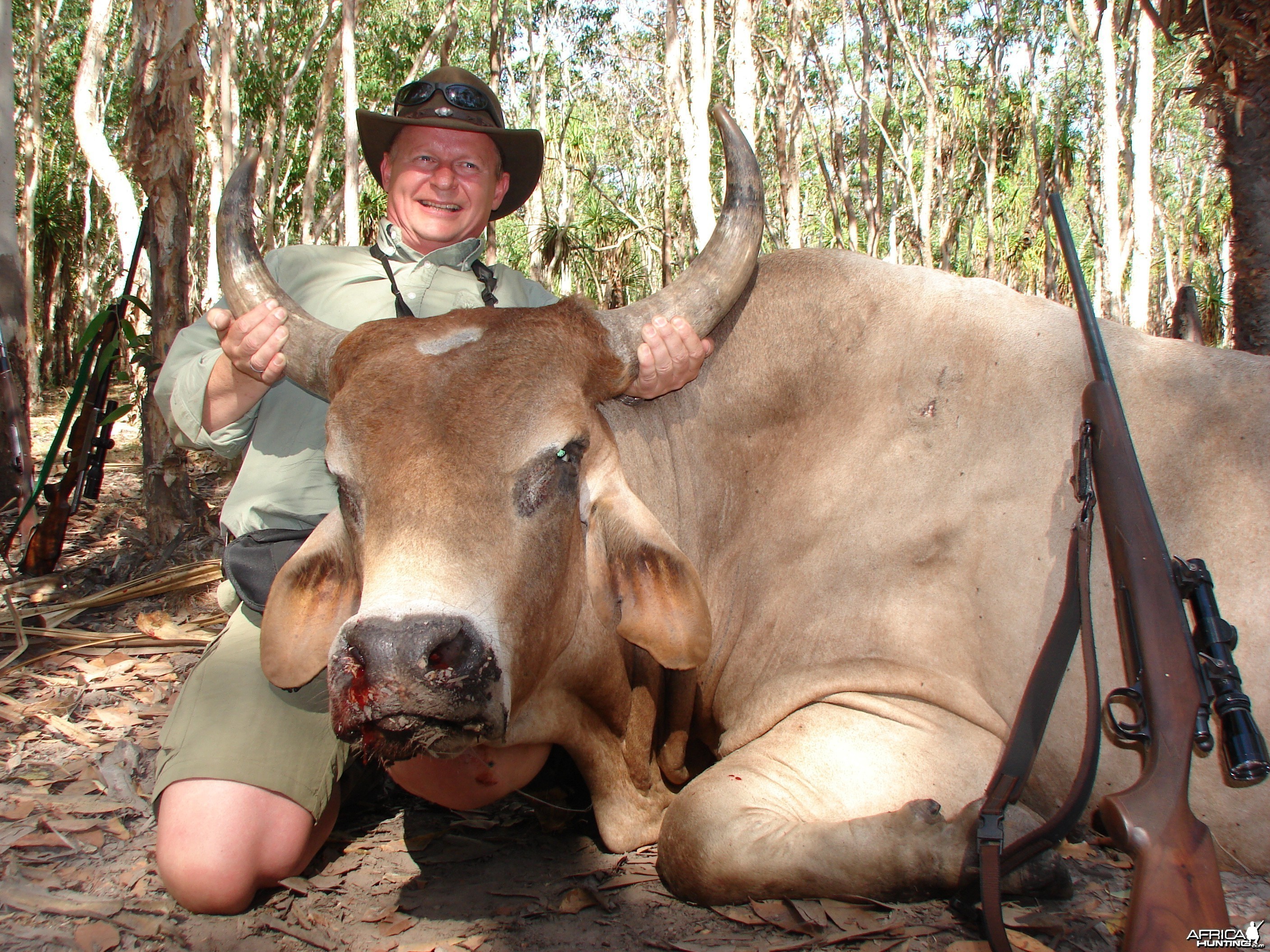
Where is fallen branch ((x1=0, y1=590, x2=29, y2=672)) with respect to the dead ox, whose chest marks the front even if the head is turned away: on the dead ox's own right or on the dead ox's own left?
on the dead ox's own right

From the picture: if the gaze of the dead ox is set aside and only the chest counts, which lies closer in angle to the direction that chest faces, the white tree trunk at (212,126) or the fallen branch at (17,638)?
the fallen branch

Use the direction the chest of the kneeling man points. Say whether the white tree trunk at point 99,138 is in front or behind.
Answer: behind

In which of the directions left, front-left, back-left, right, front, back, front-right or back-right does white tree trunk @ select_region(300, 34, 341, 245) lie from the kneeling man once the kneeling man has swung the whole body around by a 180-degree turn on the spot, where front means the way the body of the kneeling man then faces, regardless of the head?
front

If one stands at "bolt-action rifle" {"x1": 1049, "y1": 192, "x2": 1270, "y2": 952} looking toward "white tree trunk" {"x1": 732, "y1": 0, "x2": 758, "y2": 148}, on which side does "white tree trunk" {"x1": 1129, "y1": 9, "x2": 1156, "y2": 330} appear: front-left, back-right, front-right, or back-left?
front-right

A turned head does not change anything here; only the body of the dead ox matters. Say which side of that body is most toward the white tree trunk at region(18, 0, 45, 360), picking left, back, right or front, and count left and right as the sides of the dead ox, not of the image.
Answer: right

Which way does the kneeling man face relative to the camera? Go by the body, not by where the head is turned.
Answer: toward the camera

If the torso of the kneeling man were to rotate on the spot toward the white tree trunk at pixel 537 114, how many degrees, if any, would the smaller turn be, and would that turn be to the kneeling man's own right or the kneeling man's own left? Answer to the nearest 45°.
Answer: approximately 180°

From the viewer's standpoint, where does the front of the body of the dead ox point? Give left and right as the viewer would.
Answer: facing the viewer and to the left of the viewer

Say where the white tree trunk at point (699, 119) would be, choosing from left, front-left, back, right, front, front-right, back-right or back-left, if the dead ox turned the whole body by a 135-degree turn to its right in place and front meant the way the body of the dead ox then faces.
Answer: front

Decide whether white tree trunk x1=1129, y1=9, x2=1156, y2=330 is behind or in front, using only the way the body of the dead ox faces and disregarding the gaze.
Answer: behind

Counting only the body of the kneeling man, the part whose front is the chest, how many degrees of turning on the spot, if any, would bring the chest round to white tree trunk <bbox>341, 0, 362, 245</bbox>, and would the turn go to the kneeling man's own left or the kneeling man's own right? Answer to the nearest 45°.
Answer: approximately 180°

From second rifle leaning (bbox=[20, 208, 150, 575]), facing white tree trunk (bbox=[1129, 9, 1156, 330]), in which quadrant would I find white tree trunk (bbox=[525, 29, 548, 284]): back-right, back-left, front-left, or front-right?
front-left
